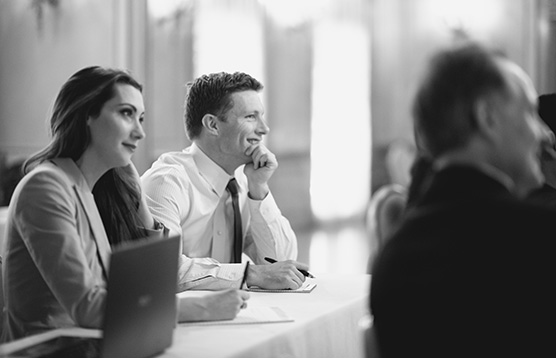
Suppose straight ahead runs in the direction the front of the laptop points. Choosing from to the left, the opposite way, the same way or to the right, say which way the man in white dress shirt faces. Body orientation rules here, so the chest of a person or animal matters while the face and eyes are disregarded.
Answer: the opposite way

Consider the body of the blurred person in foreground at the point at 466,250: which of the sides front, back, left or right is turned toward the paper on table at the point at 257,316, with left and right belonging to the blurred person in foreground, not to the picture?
left

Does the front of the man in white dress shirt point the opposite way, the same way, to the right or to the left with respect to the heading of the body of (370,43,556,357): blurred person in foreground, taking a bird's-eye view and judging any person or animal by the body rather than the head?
to the right

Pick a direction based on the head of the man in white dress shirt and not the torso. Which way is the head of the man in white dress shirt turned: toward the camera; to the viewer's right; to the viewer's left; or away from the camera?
to the viewer's right

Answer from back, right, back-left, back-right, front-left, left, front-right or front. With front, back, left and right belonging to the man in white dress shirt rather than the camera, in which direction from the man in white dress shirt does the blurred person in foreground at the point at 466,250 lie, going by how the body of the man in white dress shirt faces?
front-right

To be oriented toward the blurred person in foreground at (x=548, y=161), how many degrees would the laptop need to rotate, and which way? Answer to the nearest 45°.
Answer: approximately 90° to its right

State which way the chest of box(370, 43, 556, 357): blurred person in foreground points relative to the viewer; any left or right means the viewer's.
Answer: facing away from the viewer and to the right of the viewer

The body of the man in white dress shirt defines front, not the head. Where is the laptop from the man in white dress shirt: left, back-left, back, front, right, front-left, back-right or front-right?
front-right

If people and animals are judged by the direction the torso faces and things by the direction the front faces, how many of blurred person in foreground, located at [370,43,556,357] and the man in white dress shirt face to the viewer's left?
0
